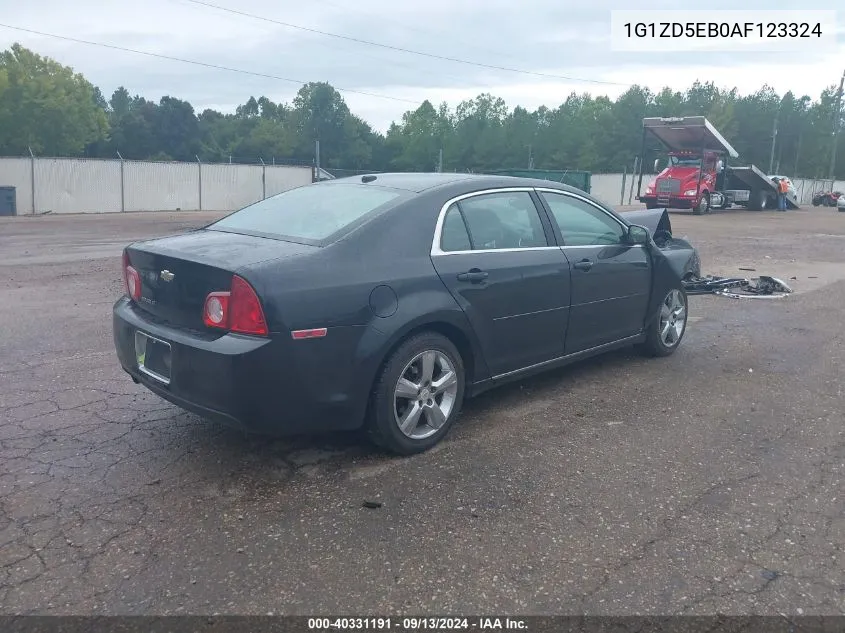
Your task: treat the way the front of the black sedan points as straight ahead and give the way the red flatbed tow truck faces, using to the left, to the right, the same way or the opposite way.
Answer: the opposite way

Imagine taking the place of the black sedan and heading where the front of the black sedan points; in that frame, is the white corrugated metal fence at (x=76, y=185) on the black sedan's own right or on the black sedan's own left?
on the black sedan's own left

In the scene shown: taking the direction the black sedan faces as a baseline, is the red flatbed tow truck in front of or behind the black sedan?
in front

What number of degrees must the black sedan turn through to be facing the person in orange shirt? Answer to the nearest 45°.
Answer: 0° — it already faces them

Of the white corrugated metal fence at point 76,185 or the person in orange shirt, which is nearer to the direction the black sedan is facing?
the person in orange shirt

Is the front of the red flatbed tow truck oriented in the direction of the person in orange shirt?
no

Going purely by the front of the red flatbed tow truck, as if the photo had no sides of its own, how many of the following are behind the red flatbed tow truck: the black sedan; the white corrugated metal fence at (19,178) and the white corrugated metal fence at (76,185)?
0

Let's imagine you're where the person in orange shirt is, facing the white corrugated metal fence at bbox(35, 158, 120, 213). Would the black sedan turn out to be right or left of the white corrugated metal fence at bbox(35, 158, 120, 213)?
left

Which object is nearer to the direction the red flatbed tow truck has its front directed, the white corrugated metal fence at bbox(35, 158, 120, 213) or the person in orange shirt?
the white corrugated metal fence

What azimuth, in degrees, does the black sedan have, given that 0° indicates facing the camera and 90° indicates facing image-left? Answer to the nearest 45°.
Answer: approximately 225°

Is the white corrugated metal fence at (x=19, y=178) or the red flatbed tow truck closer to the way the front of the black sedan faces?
the red flatbed tow truck

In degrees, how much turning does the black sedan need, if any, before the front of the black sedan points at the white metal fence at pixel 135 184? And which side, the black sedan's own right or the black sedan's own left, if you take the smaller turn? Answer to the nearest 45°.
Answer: approximately 45° to the black sedan's own left

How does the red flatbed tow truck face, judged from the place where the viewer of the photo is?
facing the viewer and to the left of the viewer

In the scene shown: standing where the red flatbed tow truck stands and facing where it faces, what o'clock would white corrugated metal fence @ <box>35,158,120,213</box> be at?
The white corrugated metal fence is roughly at 1 o'clock from the red flatbed tow truck.

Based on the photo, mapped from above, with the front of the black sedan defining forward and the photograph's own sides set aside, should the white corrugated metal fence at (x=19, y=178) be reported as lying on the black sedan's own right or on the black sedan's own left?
on the black sedan's own left
